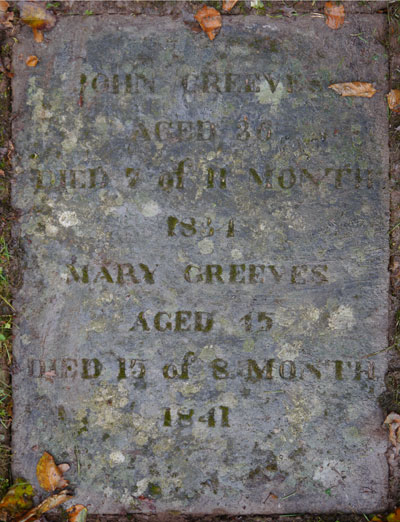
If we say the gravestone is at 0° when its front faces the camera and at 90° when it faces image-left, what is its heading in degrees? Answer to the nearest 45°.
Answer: approximately 0°
